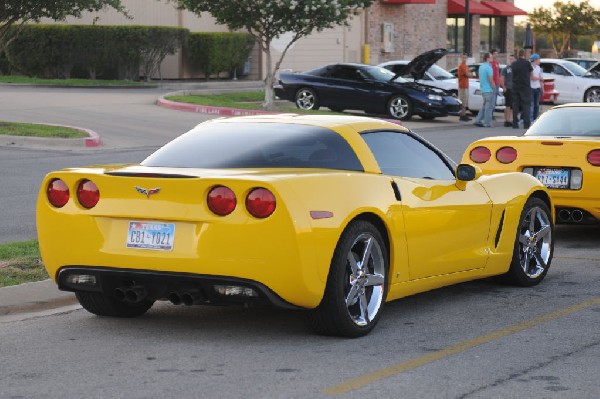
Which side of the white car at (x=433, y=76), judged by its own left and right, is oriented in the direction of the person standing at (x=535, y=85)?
front

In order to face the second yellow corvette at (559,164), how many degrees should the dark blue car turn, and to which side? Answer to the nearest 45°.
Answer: approximately 45° to its right

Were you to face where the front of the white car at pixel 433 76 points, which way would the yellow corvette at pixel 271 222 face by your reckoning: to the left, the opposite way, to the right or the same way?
to the left

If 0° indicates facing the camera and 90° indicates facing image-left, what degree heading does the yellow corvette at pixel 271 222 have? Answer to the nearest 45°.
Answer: approximately 225°

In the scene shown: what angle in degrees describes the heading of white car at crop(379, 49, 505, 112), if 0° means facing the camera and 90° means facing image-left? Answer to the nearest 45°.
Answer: approximately 315°

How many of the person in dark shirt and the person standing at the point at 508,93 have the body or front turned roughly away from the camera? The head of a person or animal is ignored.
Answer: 1

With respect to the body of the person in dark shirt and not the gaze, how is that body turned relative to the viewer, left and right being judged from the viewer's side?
facing away from the viewer

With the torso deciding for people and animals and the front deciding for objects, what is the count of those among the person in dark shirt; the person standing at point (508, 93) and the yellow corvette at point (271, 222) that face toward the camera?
1

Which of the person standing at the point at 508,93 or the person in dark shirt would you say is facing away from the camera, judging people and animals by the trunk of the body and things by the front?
the person in dark shirt

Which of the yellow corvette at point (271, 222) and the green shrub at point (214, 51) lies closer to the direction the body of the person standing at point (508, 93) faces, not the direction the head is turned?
the yellow corvette
